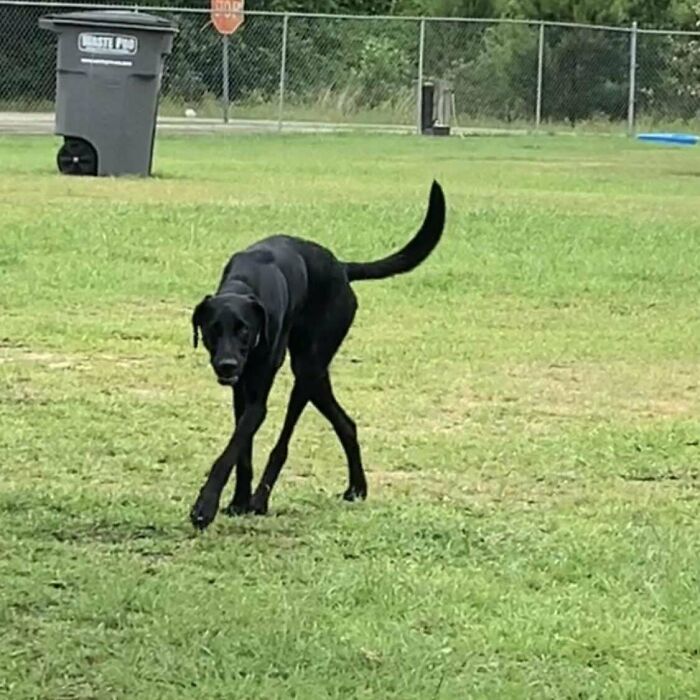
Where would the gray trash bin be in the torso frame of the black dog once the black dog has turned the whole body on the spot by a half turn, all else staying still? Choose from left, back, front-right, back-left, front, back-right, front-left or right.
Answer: front-left

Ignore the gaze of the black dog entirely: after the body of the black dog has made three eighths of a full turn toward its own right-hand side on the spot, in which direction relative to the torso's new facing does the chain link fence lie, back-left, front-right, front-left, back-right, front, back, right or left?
front

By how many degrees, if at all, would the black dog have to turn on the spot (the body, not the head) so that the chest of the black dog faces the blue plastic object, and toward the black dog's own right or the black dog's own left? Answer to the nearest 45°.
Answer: approximately 135° to the black dog's own right
